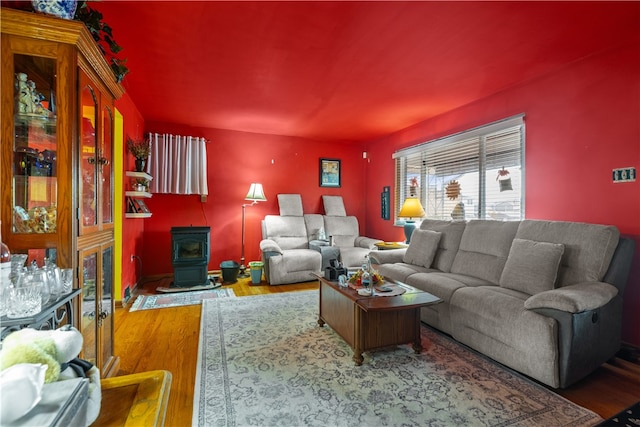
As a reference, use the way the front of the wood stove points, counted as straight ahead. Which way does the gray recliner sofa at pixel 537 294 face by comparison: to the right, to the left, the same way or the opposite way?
to the right

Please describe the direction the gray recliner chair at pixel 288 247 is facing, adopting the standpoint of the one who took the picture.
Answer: facing the viewer and to the right of the viewer

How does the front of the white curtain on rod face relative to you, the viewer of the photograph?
facing the viewer

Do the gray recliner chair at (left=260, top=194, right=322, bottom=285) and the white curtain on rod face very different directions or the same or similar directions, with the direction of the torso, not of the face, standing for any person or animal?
same or similar directions

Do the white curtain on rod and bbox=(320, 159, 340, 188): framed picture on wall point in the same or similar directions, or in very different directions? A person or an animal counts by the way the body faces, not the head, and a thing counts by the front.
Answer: same or similar directions

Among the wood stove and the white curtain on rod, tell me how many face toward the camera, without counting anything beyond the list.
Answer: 2

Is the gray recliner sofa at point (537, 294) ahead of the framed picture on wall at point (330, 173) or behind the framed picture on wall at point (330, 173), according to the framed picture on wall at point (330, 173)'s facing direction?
ahead

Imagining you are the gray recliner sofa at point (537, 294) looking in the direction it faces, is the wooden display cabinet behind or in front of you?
in front

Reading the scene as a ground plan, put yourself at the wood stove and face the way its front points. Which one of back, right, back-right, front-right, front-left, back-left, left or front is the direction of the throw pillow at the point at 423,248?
front-left

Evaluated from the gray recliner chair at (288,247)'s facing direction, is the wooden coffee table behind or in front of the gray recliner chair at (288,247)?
in front

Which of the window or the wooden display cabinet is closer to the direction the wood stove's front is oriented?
the wooden display cabinet

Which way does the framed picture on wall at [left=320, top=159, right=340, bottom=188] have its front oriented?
toward the camera

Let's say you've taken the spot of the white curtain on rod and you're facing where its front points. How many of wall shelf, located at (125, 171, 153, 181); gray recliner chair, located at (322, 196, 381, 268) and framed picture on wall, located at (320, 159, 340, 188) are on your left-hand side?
2
